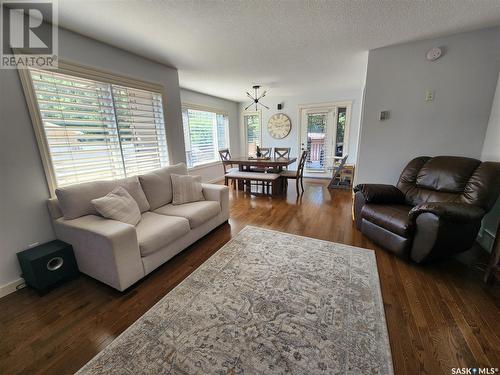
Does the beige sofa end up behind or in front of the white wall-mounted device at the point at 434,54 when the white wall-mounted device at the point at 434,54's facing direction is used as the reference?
in front

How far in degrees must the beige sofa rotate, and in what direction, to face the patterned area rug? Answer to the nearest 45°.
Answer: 0° — it already faces it

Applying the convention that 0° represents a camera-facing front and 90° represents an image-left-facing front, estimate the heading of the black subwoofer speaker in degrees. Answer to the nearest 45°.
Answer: approximately 315°

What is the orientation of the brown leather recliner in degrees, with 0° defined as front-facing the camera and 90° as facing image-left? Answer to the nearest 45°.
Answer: approximately 45°

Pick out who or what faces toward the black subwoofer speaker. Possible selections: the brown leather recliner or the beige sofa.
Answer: the brown leather recliner

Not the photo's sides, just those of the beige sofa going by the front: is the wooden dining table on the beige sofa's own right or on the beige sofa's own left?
on the beige sofa's own left

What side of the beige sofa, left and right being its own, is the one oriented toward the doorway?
left

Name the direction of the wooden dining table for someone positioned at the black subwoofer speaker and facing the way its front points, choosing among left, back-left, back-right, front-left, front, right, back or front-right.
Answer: front-left

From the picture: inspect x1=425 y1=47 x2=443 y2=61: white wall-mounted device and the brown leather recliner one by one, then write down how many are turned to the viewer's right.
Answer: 0

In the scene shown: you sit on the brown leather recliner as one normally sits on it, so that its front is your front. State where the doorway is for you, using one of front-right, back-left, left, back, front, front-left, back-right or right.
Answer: right

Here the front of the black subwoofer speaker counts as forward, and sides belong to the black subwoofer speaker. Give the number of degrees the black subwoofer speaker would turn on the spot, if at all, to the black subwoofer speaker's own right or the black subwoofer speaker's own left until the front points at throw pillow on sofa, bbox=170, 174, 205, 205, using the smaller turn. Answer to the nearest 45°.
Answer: approximately 45° to the black subwoofer speaker's own left
